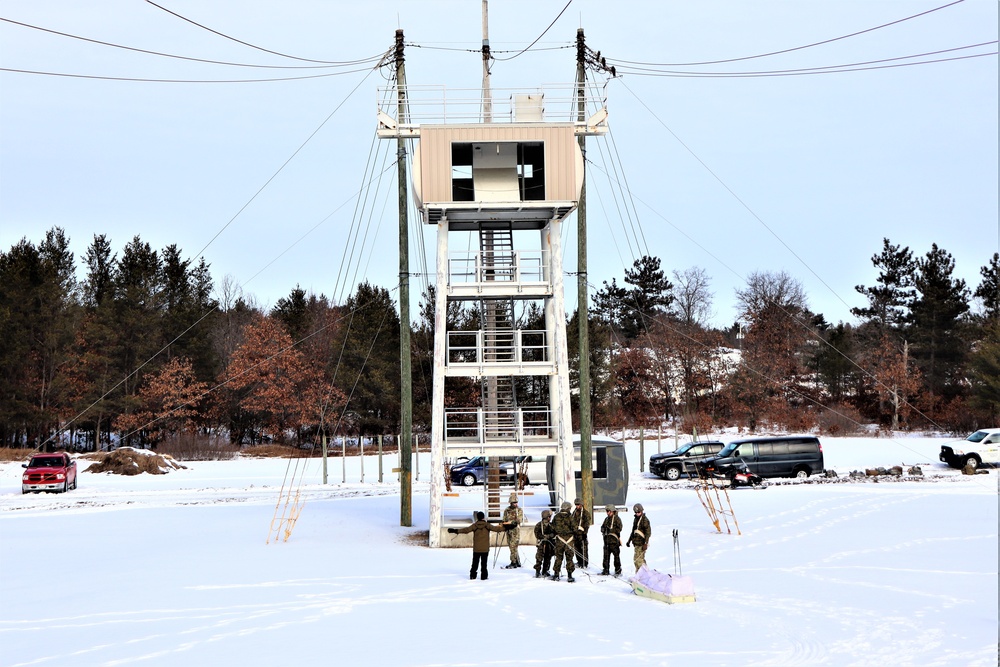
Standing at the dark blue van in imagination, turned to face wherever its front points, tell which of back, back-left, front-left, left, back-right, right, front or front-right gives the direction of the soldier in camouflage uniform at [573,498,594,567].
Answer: left

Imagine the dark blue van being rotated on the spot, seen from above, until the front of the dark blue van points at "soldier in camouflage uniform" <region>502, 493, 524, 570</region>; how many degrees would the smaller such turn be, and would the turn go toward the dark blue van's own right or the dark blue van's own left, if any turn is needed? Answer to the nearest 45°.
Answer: approximately 90° to the dark blue van's own left

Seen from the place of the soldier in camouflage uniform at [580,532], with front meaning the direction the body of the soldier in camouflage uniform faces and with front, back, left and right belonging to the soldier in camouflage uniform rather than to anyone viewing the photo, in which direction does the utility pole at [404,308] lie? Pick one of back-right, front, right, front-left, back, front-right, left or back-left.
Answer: right

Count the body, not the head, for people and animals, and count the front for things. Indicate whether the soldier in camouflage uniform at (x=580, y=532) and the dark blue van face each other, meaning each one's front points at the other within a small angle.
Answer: no

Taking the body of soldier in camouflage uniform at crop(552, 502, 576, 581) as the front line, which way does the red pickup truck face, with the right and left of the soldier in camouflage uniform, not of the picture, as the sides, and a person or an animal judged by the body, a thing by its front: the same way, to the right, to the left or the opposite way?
the opposite way

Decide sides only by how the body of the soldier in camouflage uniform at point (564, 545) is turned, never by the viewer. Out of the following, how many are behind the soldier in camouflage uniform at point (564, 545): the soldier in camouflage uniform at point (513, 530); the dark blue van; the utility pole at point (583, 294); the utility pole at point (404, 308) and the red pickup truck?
0

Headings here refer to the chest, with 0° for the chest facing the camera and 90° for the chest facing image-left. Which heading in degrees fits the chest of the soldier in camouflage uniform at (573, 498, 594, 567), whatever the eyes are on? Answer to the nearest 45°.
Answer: approximately 45°

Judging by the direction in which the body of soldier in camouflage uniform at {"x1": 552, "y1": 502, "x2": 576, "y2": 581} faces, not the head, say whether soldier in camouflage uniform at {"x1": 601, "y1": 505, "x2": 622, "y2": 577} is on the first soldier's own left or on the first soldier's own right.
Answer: on the first soldier's own right

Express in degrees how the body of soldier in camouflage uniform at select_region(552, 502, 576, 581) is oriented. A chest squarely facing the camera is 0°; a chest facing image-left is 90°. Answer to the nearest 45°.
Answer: approximately 180°

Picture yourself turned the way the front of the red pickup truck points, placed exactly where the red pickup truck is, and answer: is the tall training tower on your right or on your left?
on your left

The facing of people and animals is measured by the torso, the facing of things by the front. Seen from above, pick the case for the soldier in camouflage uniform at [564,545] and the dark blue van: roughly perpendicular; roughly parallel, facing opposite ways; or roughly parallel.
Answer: roughly perpendicular

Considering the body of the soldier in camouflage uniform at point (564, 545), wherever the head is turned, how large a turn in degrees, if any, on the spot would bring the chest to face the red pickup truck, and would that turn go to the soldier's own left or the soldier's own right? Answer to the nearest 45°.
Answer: approximately 45° to the soldier's own left

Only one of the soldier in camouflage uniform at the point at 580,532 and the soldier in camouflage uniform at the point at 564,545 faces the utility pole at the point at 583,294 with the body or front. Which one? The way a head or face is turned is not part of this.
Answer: the soldier in camouflage uniform at the point at 564,545

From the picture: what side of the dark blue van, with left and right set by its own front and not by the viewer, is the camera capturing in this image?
left

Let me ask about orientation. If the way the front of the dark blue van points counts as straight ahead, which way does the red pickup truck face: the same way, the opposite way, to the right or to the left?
to the left

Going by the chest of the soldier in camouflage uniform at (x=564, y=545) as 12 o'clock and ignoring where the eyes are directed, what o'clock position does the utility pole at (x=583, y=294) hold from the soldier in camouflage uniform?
The utility pole is roughly at 12 o'clock from the soldier in camouflage uniform.

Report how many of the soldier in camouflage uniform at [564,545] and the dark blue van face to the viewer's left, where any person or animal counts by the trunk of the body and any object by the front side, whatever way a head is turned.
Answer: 1

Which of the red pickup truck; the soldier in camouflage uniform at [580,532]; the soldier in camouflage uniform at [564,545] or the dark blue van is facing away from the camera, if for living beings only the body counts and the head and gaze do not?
the soldier in camouflage uniform at [564,545]
